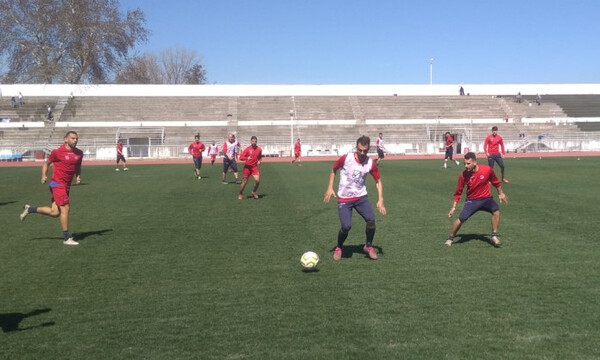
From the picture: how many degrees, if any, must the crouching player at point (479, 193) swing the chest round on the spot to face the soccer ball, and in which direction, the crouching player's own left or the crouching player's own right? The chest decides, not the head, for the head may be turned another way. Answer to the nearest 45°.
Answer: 0° — they already face it

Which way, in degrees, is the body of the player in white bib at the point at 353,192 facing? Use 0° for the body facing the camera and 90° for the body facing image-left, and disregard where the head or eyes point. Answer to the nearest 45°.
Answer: approximately 0°

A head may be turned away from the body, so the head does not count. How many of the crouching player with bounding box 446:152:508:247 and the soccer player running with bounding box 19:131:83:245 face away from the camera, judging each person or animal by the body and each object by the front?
0

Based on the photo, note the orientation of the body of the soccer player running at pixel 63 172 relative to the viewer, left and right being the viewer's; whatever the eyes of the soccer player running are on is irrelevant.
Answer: facing the viewer and to the right of the viewer

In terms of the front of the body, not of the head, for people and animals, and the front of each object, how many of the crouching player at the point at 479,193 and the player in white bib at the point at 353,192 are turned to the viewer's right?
0

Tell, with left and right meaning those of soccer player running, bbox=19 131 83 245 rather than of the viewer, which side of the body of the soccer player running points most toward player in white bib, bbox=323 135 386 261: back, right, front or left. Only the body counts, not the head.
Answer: front

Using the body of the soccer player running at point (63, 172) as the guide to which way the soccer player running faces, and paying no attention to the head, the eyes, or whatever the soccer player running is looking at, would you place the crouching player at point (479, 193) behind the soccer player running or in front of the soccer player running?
in front

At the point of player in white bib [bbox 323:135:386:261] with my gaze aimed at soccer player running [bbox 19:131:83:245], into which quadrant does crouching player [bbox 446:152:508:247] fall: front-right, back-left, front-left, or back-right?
back-right

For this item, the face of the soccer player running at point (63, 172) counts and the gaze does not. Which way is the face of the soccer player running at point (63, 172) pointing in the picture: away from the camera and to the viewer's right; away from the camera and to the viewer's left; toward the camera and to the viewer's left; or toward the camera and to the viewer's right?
toward the camera and to the viewer's right

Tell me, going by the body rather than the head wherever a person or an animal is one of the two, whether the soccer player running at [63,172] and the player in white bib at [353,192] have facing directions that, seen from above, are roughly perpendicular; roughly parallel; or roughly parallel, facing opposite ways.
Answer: roughly perpendicular
